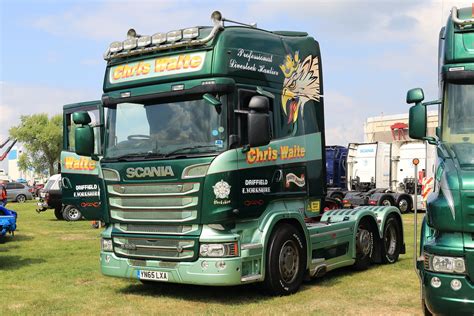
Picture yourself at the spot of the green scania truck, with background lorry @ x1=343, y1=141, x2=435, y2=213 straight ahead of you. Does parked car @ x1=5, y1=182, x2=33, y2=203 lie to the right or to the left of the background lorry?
left

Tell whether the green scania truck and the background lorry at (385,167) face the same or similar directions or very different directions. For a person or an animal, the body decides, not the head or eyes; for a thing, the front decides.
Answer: very different directions

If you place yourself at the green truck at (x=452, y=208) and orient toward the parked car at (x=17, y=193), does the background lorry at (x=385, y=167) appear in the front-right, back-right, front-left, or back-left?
front-right

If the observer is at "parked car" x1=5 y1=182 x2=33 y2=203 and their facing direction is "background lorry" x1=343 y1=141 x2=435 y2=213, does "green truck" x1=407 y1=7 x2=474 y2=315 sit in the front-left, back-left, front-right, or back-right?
front-right

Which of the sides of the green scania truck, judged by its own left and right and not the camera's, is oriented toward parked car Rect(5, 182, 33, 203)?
right

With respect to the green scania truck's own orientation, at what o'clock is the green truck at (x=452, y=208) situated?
The green truck is roughly at 9 o'clock from the green scania truck.

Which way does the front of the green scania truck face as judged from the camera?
facing the viewer and to the left of the viewer
